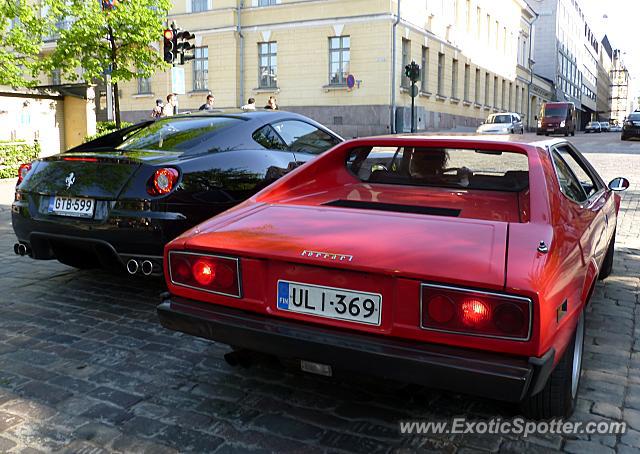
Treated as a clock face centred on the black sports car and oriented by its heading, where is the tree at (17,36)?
The tree is roughly at 10 o'clock from the black sports car.

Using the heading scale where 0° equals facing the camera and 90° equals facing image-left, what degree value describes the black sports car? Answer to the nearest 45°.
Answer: approximately 225°

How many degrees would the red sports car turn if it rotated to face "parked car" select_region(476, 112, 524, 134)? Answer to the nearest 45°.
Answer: approximately 45° to its left

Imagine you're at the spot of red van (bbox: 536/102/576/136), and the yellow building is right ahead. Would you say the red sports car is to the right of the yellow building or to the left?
left

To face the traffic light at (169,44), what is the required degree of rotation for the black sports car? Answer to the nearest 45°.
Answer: approximately 45° to its left

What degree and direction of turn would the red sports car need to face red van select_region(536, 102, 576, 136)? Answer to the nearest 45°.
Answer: approximately 45° to its left

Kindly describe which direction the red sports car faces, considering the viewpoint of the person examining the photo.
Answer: facing away from the viewer and to the right of the viewer
